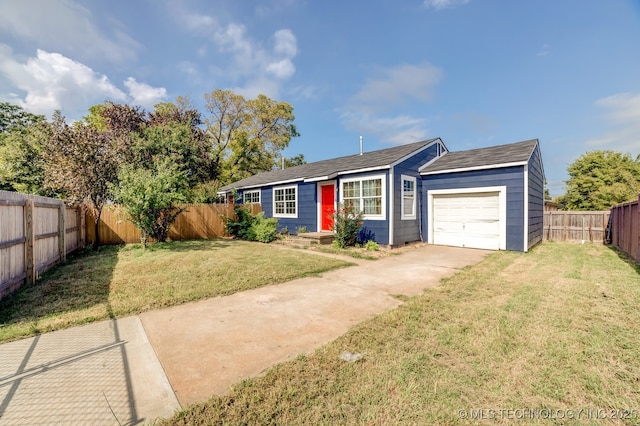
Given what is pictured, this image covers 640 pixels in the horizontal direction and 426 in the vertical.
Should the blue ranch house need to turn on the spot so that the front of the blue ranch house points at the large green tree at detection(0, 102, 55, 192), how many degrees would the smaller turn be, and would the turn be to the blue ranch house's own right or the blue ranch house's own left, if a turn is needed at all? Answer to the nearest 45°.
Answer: approximately 45° to the blue ranch house's own right

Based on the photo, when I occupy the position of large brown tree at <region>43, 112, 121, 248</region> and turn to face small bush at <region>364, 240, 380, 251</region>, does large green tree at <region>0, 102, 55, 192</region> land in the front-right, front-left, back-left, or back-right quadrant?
back-left

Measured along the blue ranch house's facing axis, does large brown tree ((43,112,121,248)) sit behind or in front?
in front

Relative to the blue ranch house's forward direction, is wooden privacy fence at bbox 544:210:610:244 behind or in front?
behind

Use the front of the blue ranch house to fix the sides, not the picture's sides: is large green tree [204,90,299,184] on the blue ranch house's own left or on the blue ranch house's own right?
on the blue ranch house's own right

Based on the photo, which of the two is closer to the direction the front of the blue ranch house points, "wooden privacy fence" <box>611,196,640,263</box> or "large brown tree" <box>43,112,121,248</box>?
the large brown tree

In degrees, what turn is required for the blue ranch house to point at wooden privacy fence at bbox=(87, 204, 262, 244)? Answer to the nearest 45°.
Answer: approximately 45° to its right

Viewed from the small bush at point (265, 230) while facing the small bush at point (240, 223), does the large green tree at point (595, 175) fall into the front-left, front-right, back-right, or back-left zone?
back-right

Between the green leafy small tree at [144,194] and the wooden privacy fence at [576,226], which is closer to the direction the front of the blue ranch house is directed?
the green leafy small tree

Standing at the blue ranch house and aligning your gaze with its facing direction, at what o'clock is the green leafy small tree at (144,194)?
The green leafy small tree is roughly at 1 o'clock from the blue ranch house.

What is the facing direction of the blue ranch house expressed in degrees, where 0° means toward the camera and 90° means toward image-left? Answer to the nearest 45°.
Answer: approximately 45°

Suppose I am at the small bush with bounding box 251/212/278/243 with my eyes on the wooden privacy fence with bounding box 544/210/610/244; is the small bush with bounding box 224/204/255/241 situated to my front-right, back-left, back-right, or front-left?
back-left

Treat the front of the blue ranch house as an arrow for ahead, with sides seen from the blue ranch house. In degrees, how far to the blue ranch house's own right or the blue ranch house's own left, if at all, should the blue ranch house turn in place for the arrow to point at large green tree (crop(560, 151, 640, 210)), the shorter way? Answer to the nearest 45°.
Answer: approximately 180°
